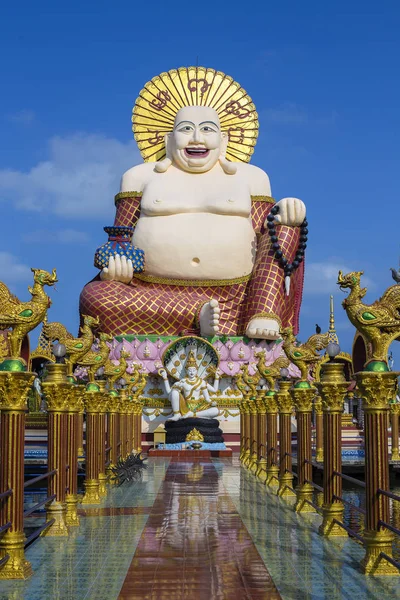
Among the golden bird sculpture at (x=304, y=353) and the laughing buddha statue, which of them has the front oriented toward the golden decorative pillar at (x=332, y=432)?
the laughing buddha statue

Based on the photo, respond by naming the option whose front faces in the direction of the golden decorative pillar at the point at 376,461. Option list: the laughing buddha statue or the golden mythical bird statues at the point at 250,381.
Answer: the laughing buddha statue

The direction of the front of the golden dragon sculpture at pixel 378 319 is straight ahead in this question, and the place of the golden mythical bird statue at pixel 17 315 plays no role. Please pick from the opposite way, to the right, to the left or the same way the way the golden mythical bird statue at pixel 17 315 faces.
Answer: the opposite way

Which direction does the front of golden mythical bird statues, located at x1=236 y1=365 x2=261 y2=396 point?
to the viewer's left

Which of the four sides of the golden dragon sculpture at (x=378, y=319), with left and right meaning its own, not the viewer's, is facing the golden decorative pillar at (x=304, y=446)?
right

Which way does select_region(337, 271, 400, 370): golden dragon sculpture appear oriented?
to the viewer's left

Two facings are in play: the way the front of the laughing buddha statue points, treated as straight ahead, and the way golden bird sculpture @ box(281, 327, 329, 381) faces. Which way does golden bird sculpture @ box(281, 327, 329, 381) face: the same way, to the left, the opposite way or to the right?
to the right

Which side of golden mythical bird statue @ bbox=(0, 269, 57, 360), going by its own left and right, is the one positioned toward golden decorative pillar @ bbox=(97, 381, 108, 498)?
left

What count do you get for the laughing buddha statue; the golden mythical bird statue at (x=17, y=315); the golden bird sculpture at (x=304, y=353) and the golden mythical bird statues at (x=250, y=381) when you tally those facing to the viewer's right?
1

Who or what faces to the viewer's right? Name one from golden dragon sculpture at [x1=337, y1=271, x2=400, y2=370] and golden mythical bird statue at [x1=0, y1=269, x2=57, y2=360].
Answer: golden mythical bird statue at [x1=0, y1=269, x2=57, y2=360]

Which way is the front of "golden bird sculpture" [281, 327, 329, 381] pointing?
to the viewer's left

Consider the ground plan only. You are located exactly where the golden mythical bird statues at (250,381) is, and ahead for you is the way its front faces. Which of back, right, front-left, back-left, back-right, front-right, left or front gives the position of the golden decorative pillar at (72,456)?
left

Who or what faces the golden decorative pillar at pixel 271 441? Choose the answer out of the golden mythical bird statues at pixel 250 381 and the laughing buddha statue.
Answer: the laughing buddha statue

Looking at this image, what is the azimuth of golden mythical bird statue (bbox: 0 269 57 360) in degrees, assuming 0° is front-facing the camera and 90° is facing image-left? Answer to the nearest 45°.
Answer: approximately 270°

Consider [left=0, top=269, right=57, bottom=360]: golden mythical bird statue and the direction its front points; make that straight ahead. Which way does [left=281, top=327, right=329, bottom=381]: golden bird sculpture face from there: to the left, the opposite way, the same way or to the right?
the opposite way
